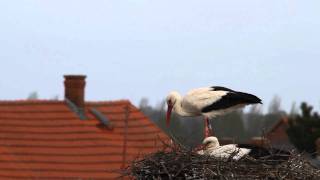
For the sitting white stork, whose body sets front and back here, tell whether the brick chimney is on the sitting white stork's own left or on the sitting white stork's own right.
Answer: on the sitting white stork's own right

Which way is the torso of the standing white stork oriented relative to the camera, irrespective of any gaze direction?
to the viewer's left

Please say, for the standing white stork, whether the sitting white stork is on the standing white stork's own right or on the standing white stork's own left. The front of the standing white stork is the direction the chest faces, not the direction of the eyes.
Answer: on the standing white stork's own left

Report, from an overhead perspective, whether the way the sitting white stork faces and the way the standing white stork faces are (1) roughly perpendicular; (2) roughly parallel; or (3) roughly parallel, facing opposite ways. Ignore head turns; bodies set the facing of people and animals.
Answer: roughly parallel

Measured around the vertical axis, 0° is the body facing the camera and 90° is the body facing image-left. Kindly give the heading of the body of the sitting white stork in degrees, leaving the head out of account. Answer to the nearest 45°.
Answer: approximately 90°

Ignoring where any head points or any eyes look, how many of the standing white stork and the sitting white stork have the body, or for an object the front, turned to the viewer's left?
2
